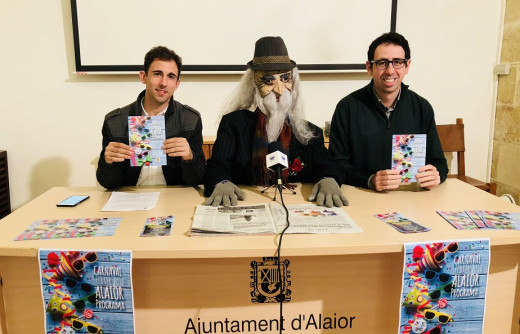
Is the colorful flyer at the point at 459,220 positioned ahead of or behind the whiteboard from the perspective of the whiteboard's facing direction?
ahead

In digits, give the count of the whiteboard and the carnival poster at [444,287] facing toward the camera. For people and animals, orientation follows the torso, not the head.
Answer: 2

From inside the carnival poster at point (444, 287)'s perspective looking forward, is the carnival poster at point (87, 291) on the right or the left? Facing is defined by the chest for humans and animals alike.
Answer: on its right

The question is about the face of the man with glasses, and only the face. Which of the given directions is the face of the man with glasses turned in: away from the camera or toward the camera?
toward the camera

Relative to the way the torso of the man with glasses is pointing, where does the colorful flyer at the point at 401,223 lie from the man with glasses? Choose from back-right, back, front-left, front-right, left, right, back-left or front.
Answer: front

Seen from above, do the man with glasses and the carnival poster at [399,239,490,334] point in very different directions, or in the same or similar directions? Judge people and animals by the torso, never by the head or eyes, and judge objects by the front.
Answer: same or similar directions

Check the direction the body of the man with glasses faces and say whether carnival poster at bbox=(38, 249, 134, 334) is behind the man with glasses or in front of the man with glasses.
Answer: in front

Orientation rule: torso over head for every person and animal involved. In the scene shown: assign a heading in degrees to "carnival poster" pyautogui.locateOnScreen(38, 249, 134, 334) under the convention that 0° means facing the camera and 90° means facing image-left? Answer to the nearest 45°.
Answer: approximately 0°

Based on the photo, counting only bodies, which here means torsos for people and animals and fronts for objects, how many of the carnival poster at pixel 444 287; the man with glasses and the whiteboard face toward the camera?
3

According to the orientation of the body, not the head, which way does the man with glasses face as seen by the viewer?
toward the camera

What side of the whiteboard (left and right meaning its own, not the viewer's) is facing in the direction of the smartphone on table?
front
